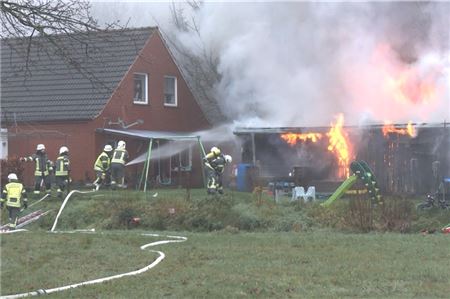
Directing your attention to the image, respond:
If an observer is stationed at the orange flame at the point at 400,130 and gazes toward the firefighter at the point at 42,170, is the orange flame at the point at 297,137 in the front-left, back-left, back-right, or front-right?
front-right

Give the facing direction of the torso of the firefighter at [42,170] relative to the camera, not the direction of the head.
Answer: toward the camera

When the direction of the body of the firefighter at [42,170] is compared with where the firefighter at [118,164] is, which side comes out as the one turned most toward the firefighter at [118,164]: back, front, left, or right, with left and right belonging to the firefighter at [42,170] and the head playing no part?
left

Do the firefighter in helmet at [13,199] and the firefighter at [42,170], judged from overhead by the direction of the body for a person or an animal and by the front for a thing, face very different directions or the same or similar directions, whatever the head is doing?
very different directions
